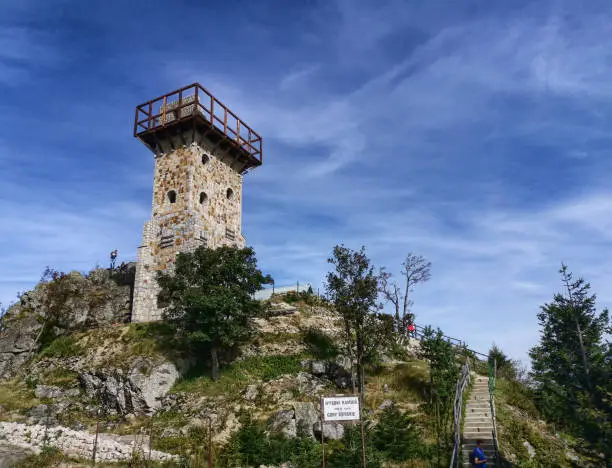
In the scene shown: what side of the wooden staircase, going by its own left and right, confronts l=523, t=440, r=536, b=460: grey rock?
left

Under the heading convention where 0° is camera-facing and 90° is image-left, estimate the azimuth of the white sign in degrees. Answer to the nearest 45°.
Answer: approximately 0°

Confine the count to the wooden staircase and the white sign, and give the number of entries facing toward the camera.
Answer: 2

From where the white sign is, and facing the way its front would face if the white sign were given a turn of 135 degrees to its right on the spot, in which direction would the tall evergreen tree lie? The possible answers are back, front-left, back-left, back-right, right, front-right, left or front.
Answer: right

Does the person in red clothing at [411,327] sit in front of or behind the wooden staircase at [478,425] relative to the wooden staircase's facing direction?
behind

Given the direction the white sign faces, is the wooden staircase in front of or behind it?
behind

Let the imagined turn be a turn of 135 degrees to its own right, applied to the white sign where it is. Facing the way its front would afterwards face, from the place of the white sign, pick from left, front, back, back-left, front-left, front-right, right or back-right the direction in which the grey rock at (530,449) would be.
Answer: right

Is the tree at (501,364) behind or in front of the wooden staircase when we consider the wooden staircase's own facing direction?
behind

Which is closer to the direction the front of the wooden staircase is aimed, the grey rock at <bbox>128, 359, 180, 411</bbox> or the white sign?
the white sign

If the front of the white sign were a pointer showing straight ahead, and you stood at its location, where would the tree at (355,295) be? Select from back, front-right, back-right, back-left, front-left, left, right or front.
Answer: back
